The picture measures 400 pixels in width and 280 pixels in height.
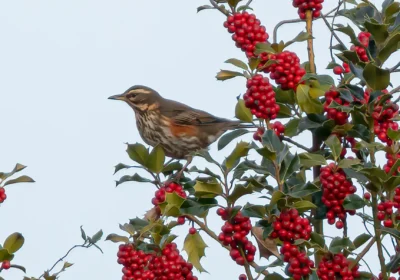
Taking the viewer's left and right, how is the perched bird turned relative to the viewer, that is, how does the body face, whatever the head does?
facing to the left of the viewer

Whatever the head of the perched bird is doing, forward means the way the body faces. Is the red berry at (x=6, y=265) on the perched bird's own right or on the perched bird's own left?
on the perched bird's own left

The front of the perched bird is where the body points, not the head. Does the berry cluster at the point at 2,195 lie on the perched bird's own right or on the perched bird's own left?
on the perched bird's own left
